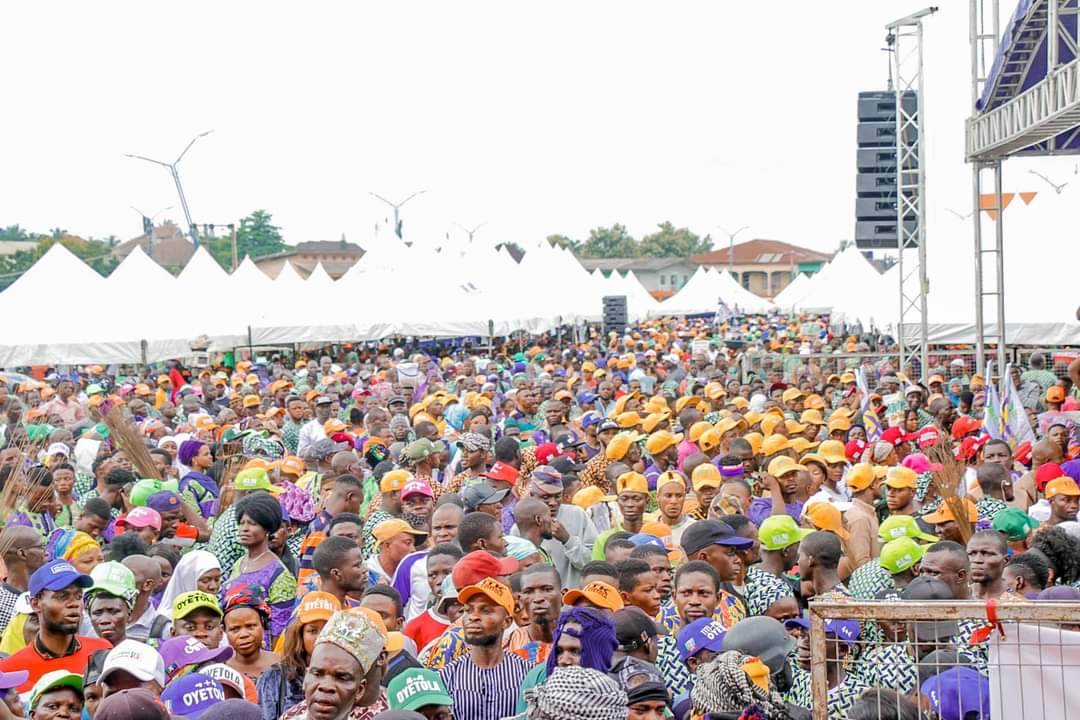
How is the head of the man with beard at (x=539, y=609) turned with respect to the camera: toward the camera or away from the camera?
toward the camera

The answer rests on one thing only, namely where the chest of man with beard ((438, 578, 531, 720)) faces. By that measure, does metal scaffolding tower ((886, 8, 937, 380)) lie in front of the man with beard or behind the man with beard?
behind

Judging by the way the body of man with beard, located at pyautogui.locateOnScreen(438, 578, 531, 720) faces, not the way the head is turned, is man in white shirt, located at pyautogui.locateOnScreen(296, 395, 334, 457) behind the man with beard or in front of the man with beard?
behind

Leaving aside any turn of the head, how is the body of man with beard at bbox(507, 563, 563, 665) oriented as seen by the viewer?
toward the camera

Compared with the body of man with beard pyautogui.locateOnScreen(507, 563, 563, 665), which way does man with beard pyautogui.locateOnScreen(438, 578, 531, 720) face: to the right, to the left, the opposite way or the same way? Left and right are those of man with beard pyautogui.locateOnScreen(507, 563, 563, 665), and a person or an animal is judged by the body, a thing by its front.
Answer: the same way

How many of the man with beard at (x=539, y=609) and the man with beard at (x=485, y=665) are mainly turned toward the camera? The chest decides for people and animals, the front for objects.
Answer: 2

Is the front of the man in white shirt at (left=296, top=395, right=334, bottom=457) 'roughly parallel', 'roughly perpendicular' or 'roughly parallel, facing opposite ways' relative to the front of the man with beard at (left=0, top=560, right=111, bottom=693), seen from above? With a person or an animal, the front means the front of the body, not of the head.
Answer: roughly parallel

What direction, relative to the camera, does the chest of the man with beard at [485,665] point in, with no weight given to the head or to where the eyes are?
toward the camera

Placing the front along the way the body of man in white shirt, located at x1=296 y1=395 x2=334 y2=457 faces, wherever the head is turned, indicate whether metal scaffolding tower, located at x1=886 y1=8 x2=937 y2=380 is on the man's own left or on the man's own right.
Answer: on the man's own left

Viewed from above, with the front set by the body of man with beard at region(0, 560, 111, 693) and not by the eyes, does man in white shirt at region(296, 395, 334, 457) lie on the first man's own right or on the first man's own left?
on the first man's own left

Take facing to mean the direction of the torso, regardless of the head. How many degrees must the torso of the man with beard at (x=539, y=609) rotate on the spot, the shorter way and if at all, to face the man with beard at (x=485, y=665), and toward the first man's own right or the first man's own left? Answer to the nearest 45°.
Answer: approximately 45° to the first man's own right

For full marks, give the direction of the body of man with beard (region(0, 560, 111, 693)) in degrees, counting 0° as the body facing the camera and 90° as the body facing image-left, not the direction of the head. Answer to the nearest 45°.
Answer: approximately 315°
